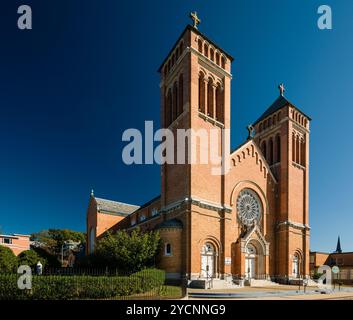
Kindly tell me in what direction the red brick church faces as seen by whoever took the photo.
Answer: facing the viewer and to the right of the viewer

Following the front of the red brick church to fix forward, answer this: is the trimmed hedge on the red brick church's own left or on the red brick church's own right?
on the red brick church's own right

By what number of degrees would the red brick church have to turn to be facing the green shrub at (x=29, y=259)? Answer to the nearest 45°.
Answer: approximately 135° to its right

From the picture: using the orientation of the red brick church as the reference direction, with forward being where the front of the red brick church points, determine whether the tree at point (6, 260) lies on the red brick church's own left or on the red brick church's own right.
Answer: on the red brick church's own right

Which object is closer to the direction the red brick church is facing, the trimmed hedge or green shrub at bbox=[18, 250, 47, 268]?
the trimmed hedge

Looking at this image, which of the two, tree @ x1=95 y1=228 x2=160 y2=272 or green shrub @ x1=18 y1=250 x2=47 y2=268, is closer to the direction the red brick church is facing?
the tree

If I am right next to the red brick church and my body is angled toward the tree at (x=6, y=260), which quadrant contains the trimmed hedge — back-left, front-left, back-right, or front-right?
front-left
